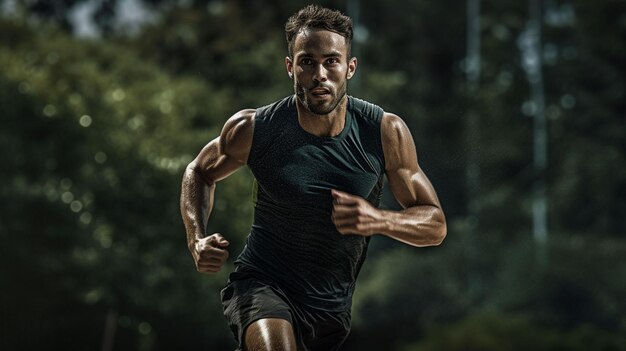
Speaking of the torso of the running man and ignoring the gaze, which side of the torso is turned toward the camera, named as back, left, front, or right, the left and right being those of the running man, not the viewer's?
front

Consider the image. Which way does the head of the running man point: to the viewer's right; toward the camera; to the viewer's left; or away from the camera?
toward the camera

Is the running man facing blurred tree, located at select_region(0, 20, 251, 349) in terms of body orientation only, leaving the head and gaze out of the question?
no
